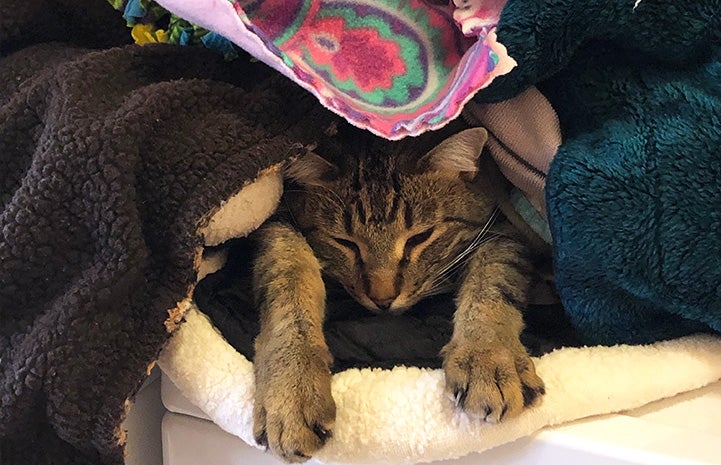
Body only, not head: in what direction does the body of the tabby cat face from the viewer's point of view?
toward the camera
